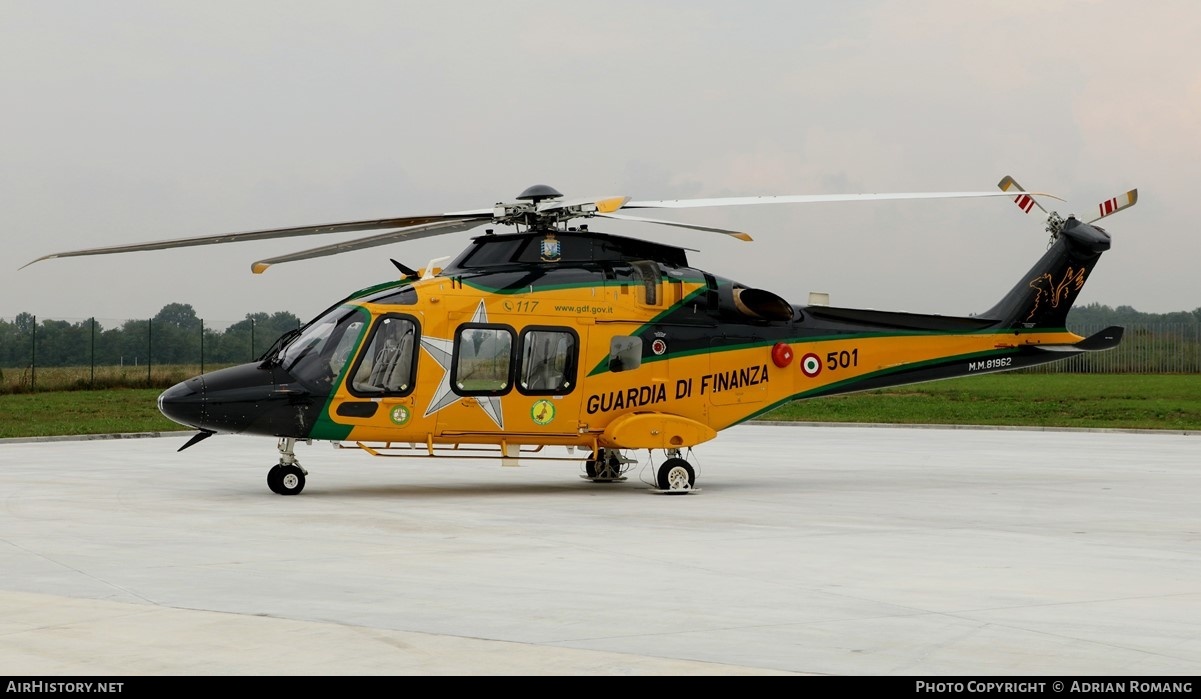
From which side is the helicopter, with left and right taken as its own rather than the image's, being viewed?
left
